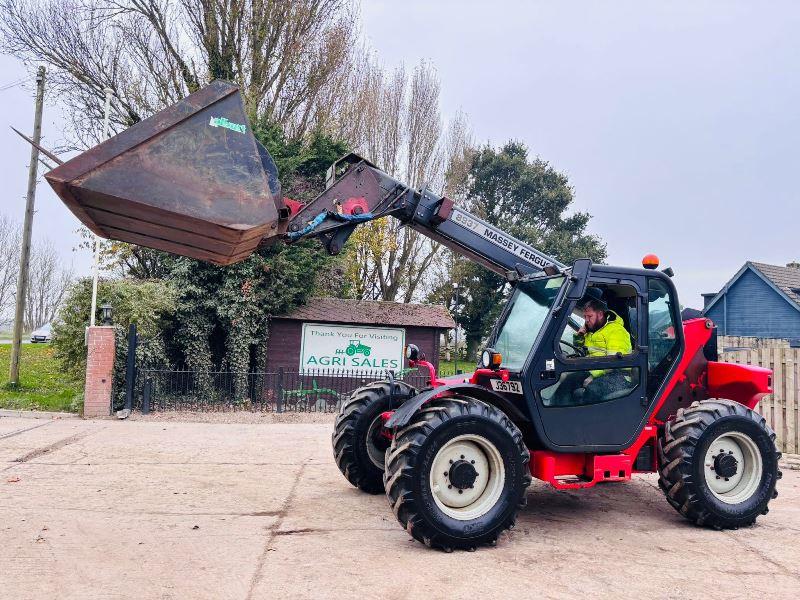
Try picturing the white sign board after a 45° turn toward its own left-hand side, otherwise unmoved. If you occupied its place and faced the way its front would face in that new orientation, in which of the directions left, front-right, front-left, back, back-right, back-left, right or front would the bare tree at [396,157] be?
back-left

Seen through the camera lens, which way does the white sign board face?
facing the viewer

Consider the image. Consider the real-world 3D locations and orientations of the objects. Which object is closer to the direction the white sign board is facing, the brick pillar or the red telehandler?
the red telehandler

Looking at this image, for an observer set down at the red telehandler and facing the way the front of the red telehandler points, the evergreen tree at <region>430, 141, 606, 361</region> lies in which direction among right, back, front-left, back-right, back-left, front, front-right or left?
back-right

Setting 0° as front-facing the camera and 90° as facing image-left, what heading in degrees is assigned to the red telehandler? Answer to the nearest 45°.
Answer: approximately 45°

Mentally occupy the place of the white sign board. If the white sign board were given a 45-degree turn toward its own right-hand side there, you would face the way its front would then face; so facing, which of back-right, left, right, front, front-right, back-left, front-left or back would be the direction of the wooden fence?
left

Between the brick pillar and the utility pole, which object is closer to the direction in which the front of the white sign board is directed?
the brick pillar

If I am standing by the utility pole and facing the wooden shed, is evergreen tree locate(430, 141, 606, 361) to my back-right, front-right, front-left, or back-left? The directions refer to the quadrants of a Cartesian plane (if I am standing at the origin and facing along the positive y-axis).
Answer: front-left

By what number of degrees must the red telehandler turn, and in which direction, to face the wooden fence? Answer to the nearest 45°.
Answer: approximately 180°

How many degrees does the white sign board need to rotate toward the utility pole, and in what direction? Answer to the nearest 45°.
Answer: approximately 90° to its right

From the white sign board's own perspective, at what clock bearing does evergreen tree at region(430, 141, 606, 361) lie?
The evergreen tree is roughly at 7 o'clock from the white sign board.

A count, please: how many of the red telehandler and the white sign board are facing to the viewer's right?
0
